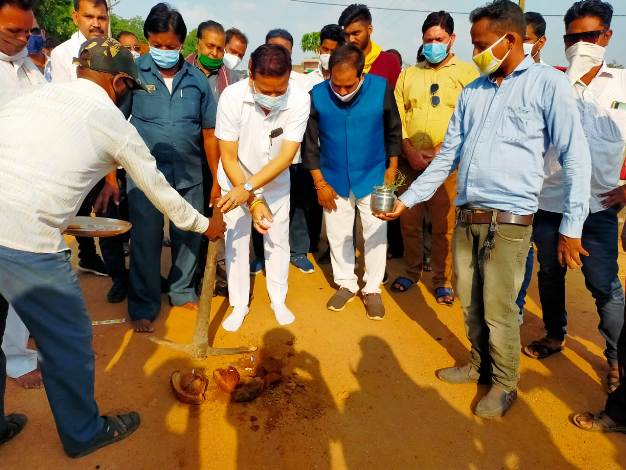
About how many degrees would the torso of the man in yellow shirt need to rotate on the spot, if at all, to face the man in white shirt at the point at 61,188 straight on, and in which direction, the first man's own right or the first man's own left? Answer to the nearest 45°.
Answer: approximately 45° to the first man's own right

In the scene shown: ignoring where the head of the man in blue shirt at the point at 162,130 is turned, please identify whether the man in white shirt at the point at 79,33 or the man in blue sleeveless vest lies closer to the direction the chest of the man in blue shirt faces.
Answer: the man in blue sleeveless vest

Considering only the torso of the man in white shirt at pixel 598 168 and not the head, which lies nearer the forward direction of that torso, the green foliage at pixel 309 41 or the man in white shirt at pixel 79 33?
the man in white shirt

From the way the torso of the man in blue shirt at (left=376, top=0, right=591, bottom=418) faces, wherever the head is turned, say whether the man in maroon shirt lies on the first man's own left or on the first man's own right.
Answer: on the first man's own right

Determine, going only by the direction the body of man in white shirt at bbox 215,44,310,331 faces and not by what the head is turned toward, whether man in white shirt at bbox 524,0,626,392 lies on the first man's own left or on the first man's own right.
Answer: on the first man's own left

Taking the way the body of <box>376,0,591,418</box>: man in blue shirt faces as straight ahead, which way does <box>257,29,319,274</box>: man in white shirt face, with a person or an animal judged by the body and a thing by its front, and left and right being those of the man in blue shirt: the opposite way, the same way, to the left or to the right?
to the left

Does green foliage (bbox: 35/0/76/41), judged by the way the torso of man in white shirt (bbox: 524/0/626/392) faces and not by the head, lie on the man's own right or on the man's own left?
on the man's own right
